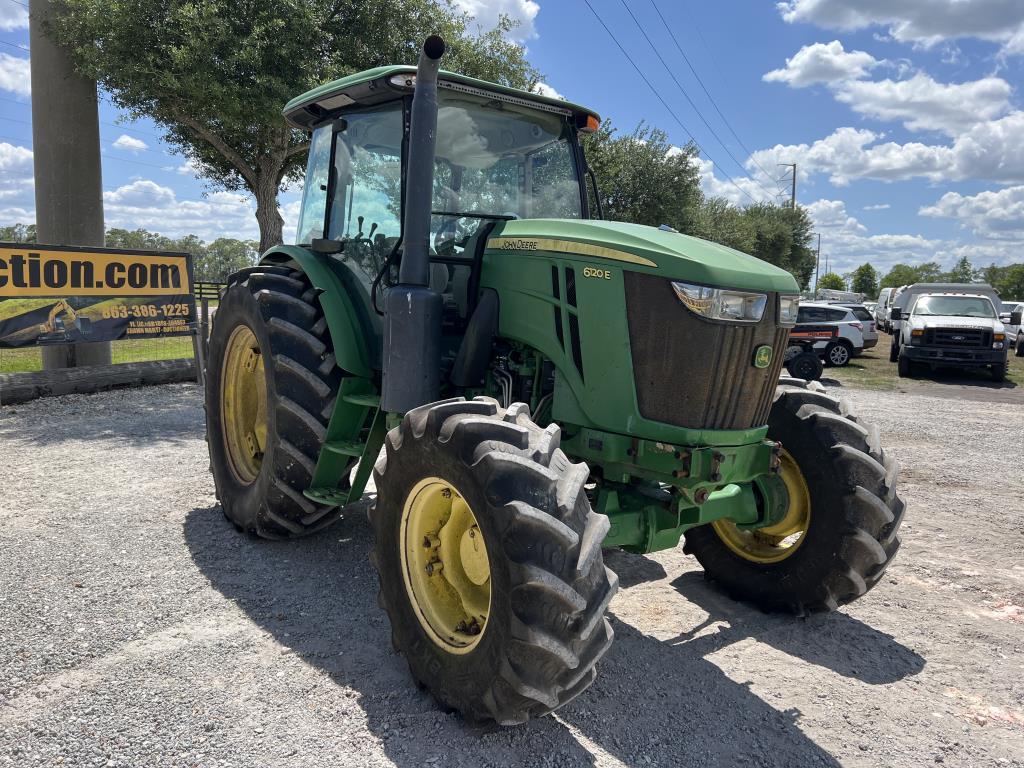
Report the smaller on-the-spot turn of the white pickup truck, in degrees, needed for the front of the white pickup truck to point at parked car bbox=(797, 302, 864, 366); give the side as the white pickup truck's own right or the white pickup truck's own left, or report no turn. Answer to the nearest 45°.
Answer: approximately 135° to the white pickup truck's own right

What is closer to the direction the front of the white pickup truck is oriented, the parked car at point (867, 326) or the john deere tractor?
the john deere tractor

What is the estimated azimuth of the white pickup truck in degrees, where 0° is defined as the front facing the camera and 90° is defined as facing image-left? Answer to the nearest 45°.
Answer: approximately 0°

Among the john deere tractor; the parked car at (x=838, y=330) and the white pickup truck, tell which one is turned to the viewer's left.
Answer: the parked car

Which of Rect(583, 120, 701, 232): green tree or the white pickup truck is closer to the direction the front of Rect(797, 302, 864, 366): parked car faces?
the green tree

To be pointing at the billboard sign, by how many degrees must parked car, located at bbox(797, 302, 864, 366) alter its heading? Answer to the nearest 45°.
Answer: approximately 45° to its left

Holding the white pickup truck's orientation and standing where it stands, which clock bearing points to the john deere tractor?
The john deere tractor is roughly at 12 o'clock from the white pickup truck.

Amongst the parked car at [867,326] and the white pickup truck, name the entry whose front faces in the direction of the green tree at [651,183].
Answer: the parked car

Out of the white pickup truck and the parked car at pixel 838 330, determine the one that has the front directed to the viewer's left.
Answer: the parked car

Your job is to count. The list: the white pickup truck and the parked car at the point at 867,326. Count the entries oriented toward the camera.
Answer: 1

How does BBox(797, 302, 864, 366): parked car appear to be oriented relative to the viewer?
to the viewer's left

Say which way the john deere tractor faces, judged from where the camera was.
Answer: facing the viewer and to the right of the viewer

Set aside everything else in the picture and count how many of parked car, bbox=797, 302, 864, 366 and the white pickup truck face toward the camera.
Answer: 1

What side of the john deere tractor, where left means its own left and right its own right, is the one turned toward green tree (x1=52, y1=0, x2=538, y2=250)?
back

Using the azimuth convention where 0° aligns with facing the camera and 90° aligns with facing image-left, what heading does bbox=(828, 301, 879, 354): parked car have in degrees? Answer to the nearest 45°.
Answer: approximately 90°

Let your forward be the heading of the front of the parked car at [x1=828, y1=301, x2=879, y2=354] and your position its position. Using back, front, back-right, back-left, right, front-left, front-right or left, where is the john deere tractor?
left

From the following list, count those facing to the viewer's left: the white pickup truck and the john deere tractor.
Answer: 0
